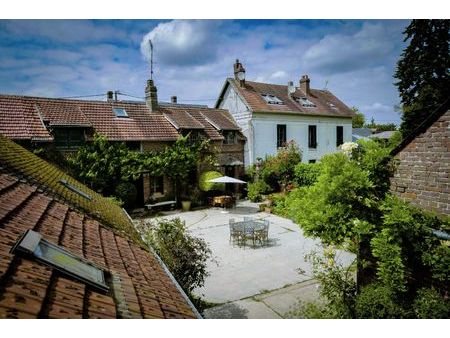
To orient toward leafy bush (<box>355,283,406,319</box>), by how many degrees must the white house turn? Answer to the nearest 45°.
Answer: approximately 45° to its right

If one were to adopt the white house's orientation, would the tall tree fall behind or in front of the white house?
in front

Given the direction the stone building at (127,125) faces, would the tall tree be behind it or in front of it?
in front

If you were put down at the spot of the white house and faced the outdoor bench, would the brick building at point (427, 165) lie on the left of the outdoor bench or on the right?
left

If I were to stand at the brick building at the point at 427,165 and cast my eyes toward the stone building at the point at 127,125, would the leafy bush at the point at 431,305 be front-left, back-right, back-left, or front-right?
back-left

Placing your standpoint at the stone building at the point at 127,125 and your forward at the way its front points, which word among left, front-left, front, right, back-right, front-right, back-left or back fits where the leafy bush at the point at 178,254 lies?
front-right

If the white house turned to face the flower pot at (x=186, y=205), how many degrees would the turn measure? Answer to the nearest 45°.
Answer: approximately 90° to its right

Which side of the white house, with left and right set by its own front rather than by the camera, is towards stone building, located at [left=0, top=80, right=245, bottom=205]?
right
